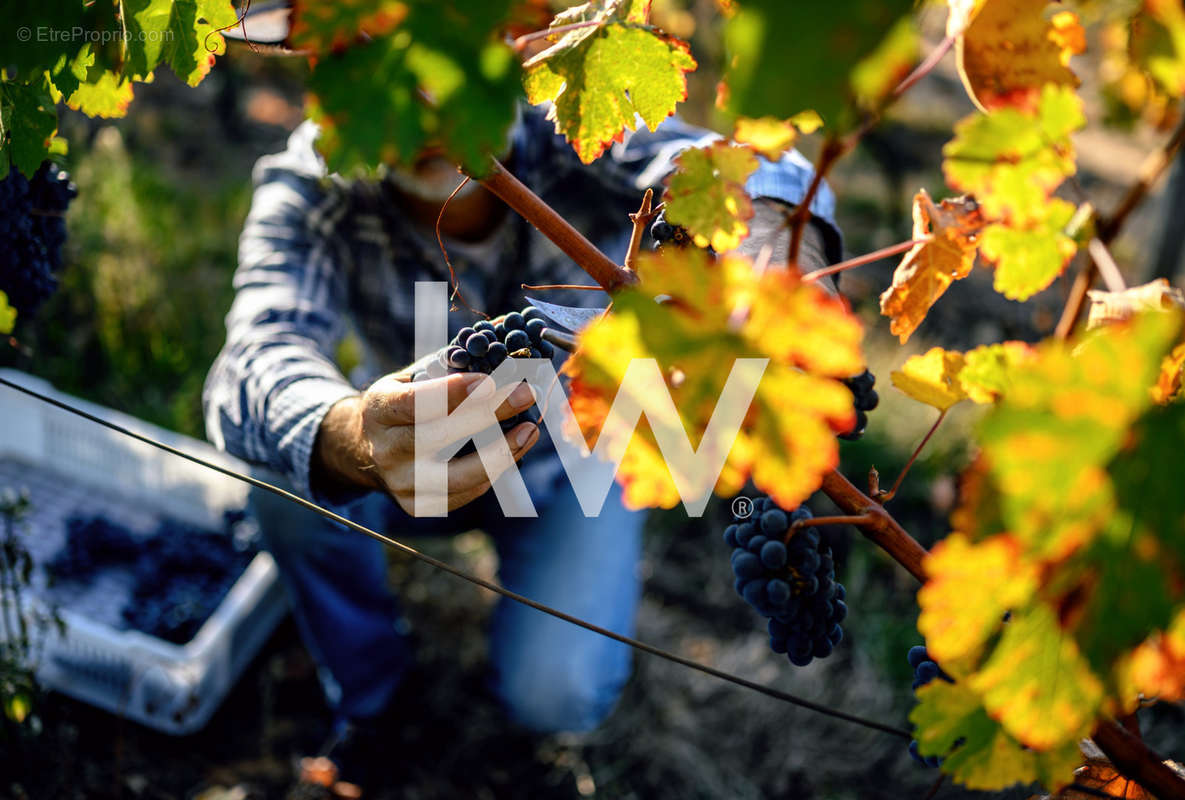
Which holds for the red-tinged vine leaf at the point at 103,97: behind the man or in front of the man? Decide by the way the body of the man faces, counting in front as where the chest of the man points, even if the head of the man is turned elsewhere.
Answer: in front

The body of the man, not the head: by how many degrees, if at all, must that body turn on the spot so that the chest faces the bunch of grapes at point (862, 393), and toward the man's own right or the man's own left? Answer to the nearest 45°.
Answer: approximately 45° to the man's own left

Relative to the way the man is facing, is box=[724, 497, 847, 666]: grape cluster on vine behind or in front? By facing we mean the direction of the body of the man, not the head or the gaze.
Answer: in front

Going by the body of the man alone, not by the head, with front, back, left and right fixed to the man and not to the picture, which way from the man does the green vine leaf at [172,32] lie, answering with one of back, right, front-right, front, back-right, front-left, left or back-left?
front

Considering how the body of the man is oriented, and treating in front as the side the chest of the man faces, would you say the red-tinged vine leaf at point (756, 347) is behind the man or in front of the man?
in front

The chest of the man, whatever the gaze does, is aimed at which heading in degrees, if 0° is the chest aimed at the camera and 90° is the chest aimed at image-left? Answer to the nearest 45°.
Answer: approximately 0°
